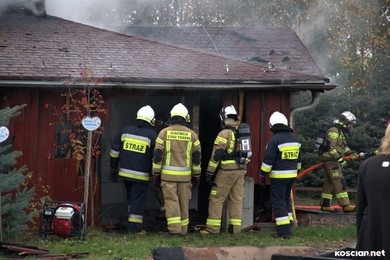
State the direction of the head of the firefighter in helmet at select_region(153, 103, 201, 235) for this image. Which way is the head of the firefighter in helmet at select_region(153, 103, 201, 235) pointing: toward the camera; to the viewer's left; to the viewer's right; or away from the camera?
away from the camera

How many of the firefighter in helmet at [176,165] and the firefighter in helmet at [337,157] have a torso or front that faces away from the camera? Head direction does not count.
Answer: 1

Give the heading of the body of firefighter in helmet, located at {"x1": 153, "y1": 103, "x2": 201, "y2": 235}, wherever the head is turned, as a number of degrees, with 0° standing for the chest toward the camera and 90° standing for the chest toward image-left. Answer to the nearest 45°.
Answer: approximately 180°

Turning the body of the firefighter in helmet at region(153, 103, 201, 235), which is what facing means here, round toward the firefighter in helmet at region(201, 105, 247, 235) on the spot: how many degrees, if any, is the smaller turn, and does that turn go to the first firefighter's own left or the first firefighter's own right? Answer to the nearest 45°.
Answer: approximately 90° to the first firefighter's own right

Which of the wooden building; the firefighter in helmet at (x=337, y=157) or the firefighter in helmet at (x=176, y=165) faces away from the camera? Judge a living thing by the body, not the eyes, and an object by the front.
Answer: the firefighter in helmet at (x=176, y=165)

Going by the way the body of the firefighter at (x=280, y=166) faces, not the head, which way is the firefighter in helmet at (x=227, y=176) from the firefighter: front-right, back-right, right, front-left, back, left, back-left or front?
front-left

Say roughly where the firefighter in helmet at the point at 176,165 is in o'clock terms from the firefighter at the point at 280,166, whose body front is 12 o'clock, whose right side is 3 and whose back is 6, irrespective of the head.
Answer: The firefighter in helmet is roughly at 10 o'clock from the firefighter.

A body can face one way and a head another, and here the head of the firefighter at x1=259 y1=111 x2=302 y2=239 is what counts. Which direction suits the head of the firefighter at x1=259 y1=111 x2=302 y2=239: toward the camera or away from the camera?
away from the camera

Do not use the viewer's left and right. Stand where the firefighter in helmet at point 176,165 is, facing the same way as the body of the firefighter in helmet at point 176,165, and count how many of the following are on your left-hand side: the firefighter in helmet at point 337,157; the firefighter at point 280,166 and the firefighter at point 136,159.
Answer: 1

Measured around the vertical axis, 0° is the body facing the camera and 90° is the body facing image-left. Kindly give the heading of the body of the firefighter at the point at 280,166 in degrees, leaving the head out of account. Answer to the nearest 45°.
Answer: approximately 135°
